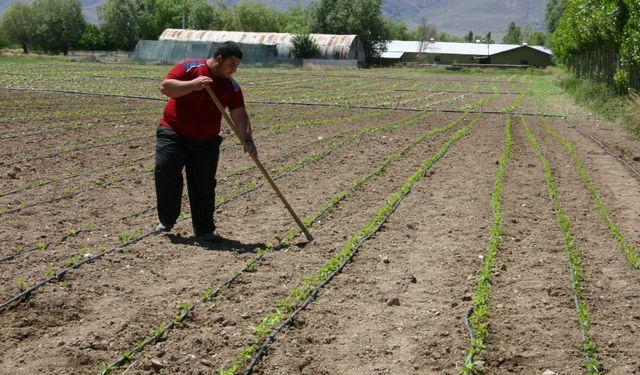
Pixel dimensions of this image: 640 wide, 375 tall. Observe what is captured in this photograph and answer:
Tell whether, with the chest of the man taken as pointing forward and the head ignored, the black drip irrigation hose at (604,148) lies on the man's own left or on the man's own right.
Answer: on the man's own left

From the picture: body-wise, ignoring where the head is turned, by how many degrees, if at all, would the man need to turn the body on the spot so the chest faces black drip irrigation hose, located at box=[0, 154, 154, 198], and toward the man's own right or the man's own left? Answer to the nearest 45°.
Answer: approximately 180°

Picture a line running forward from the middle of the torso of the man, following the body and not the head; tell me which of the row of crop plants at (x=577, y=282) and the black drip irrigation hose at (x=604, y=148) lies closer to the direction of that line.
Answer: the row of crop plants

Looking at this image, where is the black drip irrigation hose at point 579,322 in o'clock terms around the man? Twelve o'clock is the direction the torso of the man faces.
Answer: The black drip irrigation hose is roughly at 12 o'clock from the man.

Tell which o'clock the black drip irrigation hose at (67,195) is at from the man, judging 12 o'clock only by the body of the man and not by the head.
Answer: The black drip irrigation hose is roughly at 6 o'clock from the man.

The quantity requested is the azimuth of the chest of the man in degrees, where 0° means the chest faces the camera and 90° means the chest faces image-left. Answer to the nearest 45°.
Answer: approximately 315°

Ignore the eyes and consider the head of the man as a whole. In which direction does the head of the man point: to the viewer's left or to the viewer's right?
to the viewer's right

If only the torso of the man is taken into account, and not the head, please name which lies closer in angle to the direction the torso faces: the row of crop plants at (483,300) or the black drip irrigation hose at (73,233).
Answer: the row of crop plants

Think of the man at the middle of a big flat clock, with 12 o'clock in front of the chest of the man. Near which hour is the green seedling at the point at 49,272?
The green seedling is roughly at 3 o'clock from the man.
